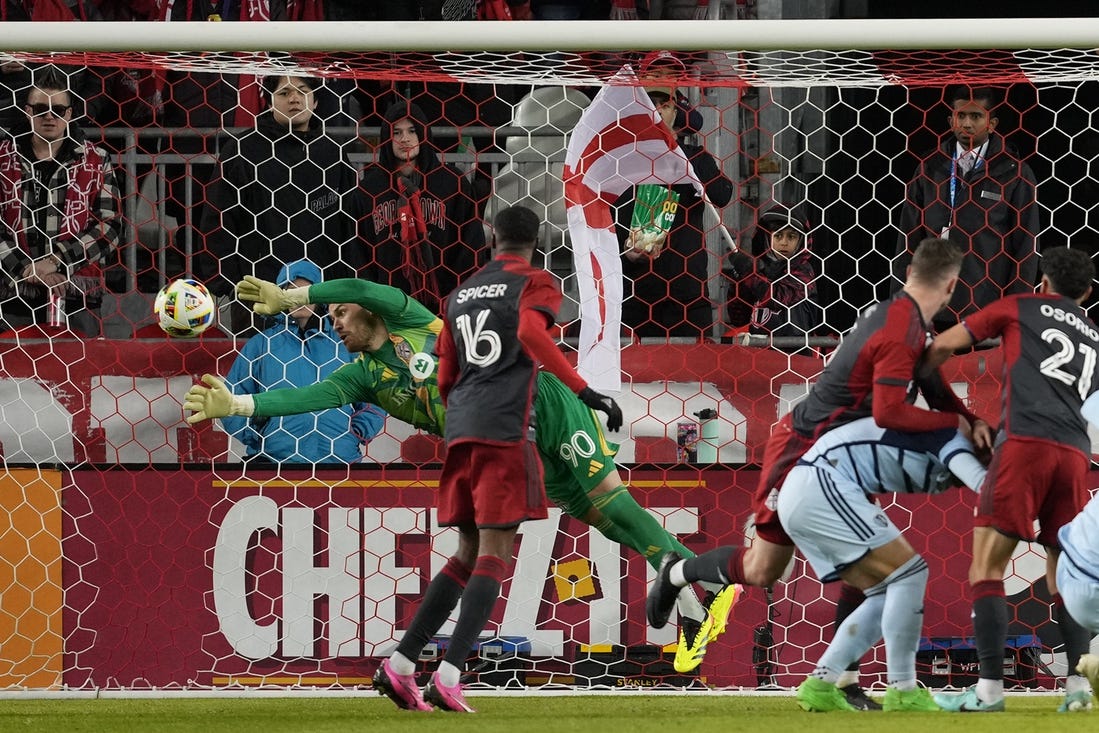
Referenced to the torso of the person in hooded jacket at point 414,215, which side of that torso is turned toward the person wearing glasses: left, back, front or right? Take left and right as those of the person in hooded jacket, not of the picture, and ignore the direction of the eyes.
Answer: right

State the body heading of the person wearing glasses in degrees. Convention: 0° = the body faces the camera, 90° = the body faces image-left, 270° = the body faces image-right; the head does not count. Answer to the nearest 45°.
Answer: approximately 0°

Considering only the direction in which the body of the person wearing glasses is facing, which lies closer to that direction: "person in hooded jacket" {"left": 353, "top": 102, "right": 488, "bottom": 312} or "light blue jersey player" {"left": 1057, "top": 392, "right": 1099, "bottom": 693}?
the light blue jersey player

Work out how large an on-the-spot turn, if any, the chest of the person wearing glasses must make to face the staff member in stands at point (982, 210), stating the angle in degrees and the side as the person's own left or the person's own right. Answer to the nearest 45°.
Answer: approximately 90° to the person's own left

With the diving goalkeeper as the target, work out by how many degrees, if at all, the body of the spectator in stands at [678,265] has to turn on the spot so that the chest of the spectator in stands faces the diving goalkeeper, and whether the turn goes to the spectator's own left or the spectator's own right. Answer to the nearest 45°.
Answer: approximately 45° to the spectator's own right
